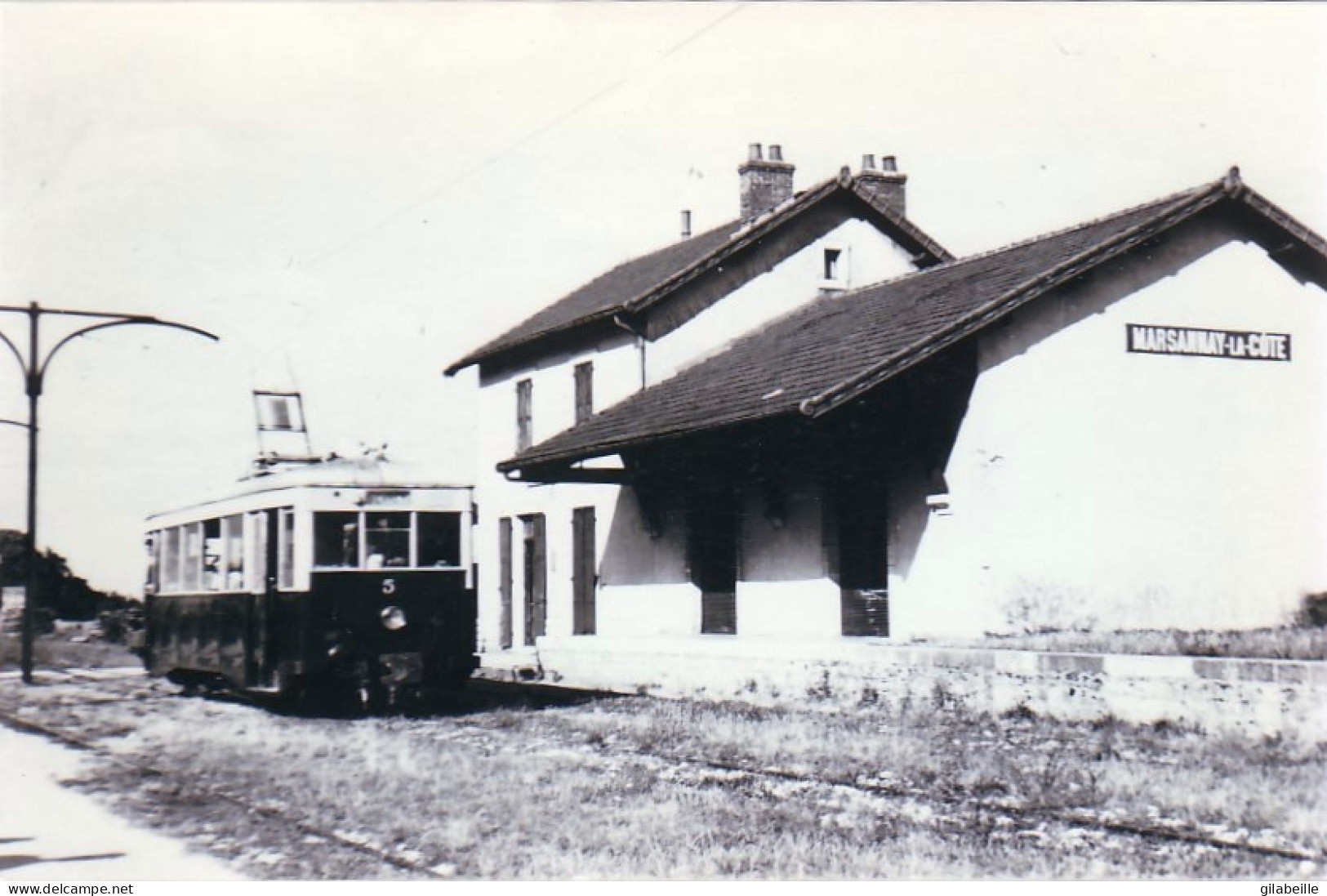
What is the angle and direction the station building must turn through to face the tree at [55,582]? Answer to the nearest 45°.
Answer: approximately 90° to its right

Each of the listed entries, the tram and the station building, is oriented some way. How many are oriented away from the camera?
0

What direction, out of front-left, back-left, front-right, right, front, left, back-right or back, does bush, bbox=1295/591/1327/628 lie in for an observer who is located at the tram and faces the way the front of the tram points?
front-left

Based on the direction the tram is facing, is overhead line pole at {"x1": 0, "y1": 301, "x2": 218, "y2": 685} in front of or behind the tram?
behind

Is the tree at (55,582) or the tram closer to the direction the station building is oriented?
the tram

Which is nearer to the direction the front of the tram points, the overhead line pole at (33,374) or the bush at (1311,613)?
the bush

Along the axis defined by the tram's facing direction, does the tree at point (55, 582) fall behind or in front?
behind

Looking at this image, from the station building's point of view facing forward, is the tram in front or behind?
in front

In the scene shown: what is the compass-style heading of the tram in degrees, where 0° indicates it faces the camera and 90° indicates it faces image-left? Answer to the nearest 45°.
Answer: approximately 315°

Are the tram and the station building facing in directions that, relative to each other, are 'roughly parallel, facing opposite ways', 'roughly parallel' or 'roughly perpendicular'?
roughly perpendicular

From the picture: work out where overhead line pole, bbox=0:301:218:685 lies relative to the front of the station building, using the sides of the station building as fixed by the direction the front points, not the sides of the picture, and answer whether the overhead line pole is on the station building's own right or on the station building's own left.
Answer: on the station building's own right

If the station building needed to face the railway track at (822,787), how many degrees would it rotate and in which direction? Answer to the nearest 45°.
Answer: approximately 45° to its left
